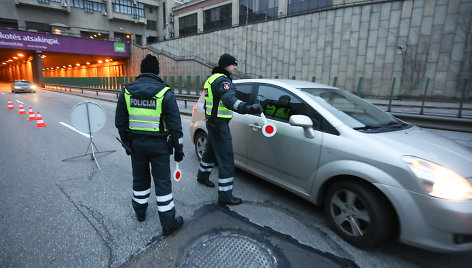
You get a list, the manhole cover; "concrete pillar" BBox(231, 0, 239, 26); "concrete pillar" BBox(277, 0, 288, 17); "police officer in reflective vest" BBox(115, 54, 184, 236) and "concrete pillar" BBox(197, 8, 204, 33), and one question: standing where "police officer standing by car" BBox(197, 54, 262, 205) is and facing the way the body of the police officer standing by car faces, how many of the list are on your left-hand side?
3

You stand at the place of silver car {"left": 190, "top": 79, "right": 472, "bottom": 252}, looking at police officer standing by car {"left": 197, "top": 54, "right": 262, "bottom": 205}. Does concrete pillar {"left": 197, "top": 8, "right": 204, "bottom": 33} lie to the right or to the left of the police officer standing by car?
right

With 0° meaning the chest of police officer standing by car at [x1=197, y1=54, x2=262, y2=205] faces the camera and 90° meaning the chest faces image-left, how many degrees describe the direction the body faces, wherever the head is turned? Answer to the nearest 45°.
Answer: approximately 270°

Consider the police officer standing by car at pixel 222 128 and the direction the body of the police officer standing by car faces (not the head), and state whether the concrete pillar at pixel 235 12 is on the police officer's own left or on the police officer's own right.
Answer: on the police officer's own left

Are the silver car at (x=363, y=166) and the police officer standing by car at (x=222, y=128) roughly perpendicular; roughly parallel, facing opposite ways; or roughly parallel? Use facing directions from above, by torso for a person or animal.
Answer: roughly perpendicular

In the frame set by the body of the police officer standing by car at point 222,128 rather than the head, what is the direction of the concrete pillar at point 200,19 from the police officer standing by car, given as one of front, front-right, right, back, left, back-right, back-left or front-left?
left

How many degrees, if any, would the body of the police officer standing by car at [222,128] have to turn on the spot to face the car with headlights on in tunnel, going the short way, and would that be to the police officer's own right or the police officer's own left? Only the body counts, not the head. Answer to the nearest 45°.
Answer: approximately 135° to the police officer's own left

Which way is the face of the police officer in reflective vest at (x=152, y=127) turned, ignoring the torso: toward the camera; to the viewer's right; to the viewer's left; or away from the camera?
away from the camera

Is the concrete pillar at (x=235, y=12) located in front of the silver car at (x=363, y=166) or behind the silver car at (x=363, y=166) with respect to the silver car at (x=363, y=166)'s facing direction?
behind

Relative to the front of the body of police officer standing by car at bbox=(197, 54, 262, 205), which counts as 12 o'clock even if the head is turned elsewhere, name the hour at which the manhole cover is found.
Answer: The manhole cover is roughly at 3 o'clock from the police officer standing by car.

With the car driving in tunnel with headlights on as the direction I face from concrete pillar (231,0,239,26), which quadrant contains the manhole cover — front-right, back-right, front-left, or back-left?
front-left

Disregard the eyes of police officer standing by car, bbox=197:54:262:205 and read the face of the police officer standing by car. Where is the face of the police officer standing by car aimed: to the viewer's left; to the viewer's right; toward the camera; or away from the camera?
to the viewer's right

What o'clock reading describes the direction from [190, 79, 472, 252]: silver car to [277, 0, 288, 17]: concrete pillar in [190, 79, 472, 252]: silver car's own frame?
The concrete pillar is roughly at 7 o'clock from the silver car.

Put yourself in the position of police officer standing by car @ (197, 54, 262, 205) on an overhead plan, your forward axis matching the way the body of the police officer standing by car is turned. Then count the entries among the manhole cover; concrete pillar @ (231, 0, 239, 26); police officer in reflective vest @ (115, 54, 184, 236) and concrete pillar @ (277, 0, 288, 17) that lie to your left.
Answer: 2

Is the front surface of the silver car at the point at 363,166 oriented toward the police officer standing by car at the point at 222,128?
no

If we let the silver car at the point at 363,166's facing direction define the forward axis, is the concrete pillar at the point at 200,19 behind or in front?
behind

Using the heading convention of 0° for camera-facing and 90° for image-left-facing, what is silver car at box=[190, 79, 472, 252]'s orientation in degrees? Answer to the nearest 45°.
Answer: approximately 315°
